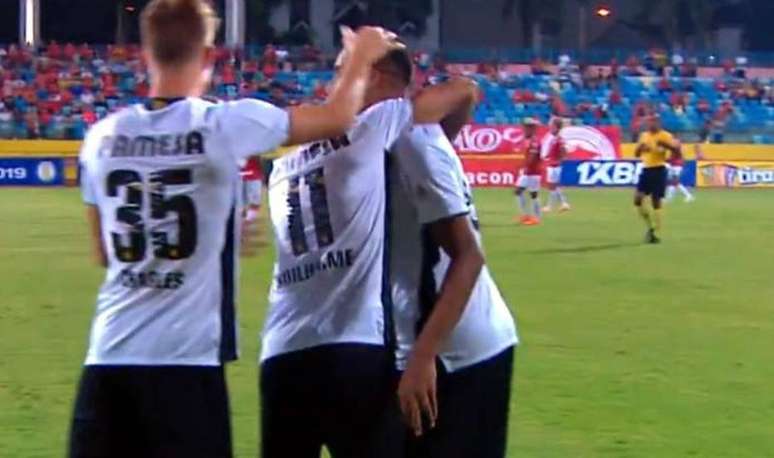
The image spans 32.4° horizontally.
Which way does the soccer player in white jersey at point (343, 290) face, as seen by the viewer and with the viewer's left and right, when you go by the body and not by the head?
facing away from the viewer and to the right of the viewer

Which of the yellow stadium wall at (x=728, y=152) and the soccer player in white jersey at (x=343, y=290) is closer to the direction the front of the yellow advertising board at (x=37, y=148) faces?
the soccer player in white jersey

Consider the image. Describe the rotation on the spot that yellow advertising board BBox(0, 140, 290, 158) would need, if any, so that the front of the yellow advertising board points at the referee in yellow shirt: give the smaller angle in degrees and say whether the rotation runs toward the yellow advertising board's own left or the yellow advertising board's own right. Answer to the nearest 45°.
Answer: approximately 45° to the yellow advertising board's own left

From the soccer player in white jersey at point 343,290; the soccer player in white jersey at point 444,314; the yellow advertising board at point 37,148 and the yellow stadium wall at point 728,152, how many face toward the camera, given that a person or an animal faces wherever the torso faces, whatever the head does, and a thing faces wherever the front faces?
2

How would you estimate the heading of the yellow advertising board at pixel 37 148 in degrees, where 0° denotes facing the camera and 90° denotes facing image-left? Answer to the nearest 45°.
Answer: approximately 0°

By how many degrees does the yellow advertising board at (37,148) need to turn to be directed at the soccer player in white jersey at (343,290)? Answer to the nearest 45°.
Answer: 0° — it already faces them

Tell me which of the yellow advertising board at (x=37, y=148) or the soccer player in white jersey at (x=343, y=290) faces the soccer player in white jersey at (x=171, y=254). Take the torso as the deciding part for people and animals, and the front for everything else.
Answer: the yellow advertising board

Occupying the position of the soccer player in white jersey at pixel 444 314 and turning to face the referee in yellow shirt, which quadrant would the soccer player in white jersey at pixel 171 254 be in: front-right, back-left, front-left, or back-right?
back-left

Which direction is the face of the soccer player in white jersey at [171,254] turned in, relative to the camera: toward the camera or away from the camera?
away from the camera

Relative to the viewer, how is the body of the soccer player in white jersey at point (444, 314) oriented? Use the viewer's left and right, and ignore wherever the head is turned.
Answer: facing to the left of the viewer

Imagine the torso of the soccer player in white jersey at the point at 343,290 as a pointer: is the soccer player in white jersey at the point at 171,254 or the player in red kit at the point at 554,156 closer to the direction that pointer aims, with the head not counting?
the player in red kit
